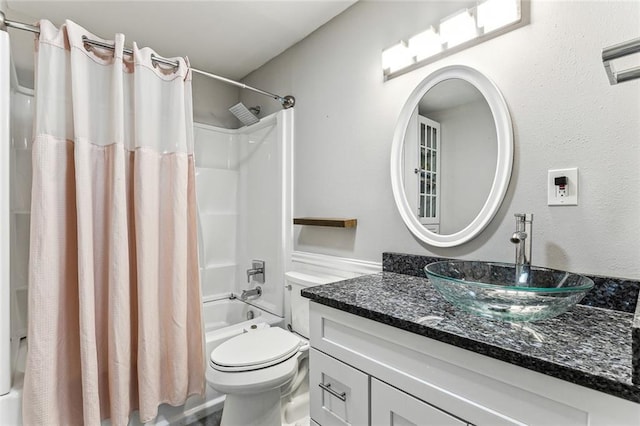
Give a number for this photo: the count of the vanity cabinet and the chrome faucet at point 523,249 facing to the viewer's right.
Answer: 0

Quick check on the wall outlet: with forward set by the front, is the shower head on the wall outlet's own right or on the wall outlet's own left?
on the wall outlet's own right

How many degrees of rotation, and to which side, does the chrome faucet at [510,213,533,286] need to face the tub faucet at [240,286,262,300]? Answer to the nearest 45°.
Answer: approximately 45° to its right

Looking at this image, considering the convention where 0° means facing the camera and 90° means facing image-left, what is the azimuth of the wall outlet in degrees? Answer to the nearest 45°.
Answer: approximately 45°

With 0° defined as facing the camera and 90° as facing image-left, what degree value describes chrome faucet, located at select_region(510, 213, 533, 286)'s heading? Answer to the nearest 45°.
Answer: approximately 45°

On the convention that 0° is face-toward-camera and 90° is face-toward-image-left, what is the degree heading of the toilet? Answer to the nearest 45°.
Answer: approximately 45°

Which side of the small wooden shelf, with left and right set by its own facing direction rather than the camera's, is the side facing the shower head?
right

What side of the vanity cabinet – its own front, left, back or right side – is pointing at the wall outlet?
back

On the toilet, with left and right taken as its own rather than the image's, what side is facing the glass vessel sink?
left

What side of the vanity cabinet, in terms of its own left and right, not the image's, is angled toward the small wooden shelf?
right

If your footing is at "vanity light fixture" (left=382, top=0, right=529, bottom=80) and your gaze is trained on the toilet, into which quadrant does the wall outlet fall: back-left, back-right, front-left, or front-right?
back-left

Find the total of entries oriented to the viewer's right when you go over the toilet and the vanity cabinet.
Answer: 0
